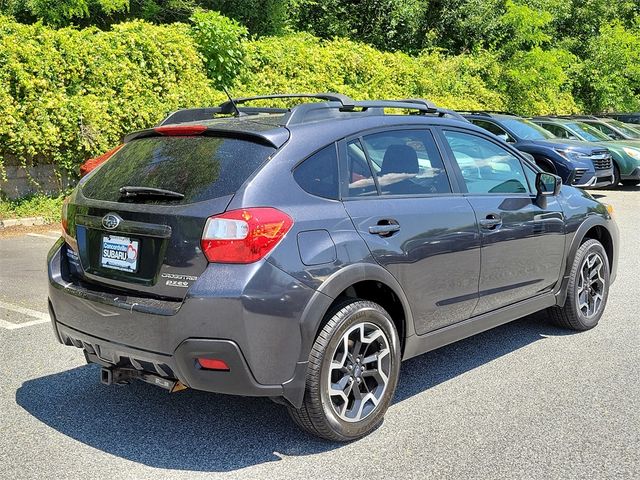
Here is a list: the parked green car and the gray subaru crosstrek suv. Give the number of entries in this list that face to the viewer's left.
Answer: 0

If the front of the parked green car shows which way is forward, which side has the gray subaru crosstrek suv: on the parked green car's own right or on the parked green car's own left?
on the parked green car's own right

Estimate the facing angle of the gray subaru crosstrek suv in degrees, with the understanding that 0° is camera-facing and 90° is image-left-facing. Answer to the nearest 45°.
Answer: approximately 225°

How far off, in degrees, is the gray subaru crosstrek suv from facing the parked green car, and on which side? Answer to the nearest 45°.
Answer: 0° — it already faces it

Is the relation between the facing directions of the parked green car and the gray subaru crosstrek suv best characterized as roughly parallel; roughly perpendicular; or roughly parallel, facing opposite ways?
roughly perpendicular

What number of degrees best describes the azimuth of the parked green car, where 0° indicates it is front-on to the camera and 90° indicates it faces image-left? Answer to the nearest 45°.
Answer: approximately 315°
